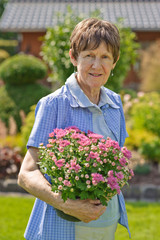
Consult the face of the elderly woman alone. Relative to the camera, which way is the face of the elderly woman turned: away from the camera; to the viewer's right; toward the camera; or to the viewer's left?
toward the camera

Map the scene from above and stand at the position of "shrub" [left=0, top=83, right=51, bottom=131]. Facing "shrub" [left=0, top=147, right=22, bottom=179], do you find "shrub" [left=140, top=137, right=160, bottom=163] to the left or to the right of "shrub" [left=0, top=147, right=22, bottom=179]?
left

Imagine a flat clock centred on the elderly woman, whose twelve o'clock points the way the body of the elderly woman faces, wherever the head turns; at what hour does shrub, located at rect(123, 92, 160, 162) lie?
The shrub is roughly at 8 o'clock from the elderly woman.

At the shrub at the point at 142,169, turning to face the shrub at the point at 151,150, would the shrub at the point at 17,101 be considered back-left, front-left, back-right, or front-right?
front-left

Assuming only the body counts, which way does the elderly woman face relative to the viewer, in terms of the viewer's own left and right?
facing the viewer and to the right of the viewer

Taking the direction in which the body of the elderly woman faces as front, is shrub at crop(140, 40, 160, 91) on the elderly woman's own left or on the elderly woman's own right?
on the elderly woman's own left

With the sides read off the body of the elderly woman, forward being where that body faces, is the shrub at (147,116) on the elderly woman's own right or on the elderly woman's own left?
on the elderly woman's own left

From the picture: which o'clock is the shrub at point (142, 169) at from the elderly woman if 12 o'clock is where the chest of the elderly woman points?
The shrub is roughly at 8 o'clock from the elderly woman.

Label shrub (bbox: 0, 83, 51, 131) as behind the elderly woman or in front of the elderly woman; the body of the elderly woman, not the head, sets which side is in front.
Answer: behind

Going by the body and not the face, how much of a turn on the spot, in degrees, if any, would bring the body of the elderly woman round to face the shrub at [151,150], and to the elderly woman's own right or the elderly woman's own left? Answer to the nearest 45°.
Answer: approximately 135° to the elderly woman's own left

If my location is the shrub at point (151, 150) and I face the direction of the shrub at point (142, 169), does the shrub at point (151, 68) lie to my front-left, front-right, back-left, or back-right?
back-right
